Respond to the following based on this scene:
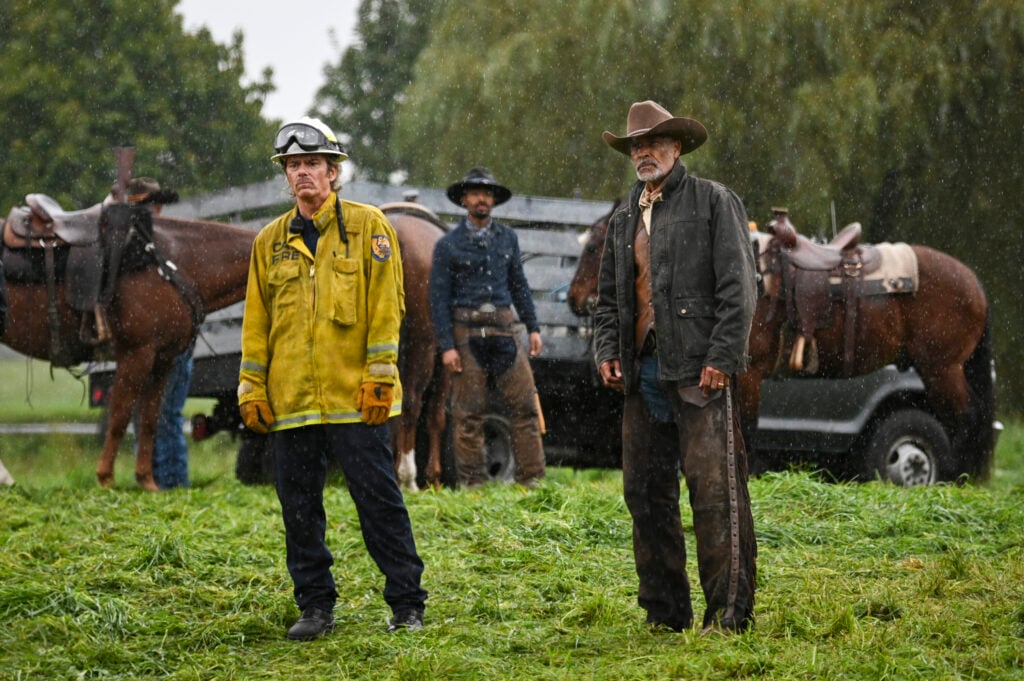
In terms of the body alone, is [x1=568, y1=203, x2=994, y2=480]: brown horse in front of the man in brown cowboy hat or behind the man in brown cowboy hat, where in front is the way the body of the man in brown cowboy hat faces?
behind

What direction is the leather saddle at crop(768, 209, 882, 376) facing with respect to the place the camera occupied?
facing to the left of the viewer

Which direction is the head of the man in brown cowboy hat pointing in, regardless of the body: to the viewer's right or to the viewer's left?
to the viewer's left

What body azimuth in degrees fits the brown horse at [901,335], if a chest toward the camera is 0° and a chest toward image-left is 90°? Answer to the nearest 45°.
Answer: approximately 90°

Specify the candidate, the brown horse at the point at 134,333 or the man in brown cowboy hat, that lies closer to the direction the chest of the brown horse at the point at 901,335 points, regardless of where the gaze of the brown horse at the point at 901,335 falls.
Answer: the brown horse

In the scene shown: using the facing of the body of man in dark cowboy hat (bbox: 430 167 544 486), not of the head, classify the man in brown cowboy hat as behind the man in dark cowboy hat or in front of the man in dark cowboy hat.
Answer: in front

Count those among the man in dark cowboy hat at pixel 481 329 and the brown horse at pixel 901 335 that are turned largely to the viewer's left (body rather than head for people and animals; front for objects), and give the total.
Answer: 1

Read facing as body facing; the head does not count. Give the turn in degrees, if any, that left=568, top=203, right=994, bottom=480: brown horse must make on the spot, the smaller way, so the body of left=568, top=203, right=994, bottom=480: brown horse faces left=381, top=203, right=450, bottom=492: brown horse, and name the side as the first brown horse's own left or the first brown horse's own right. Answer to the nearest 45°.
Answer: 0° — it already faces it

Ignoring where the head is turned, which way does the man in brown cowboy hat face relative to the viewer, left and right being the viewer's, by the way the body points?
facing the viewer and to the left of the viewer

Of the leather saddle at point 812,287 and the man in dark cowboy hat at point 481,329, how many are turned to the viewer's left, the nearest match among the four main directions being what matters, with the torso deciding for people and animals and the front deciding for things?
1

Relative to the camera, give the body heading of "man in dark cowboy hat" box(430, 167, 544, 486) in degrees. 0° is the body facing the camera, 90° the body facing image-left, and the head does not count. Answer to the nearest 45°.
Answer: approximately 0°

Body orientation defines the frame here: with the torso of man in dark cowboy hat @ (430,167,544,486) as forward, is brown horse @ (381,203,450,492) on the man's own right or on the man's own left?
on the man's own right

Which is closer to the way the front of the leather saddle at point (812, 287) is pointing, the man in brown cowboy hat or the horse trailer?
the horse trailer
